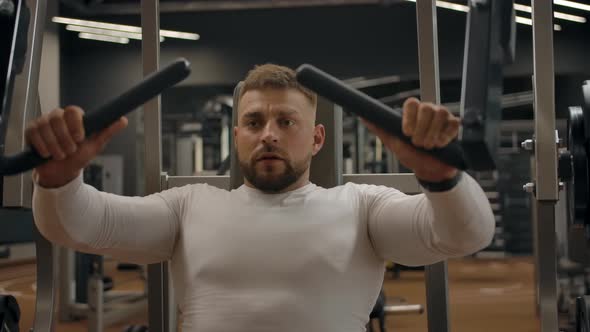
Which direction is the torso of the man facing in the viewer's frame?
toward the camera

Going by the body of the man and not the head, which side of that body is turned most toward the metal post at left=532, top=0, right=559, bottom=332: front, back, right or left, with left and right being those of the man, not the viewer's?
left

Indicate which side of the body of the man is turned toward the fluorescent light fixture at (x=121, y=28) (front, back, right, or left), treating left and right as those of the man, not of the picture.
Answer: back

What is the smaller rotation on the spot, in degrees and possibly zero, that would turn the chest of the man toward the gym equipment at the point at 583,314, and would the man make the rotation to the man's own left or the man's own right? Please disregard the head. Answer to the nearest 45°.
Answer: approximately 90° to the man's own left

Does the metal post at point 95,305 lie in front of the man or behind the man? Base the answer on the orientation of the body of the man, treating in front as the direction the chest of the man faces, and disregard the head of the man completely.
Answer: behind

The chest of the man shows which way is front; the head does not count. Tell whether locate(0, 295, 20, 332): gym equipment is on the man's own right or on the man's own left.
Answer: on the man's own right

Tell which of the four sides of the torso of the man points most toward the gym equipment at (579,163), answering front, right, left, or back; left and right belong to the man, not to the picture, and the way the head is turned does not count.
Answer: left

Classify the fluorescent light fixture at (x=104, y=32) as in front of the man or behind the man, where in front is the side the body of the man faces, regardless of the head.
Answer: behind

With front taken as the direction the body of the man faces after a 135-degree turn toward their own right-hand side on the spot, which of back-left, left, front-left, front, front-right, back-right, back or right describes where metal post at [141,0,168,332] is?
front

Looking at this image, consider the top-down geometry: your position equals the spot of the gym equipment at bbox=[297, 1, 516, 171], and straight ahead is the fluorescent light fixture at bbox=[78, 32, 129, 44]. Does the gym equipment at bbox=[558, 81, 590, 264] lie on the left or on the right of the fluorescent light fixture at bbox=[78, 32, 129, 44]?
right

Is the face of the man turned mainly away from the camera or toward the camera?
toward the camera
